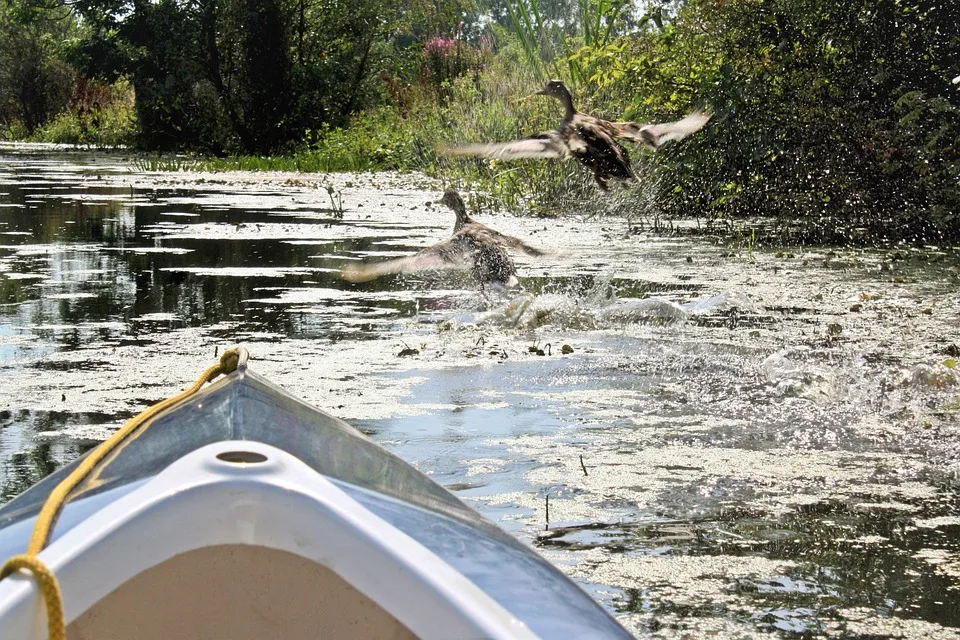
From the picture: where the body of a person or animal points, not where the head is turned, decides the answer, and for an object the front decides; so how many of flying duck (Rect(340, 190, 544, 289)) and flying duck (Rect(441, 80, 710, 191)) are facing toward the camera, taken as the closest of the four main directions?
0

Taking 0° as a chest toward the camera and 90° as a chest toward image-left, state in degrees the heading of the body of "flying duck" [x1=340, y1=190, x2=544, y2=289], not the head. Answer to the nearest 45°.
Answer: approximately 135°

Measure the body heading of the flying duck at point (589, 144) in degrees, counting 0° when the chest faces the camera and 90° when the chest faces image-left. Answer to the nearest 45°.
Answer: approximately 135°

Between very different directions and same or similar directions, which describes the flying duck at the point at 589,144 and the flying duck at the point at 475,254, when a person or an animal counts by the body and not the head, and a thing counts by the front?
same or similar directions
